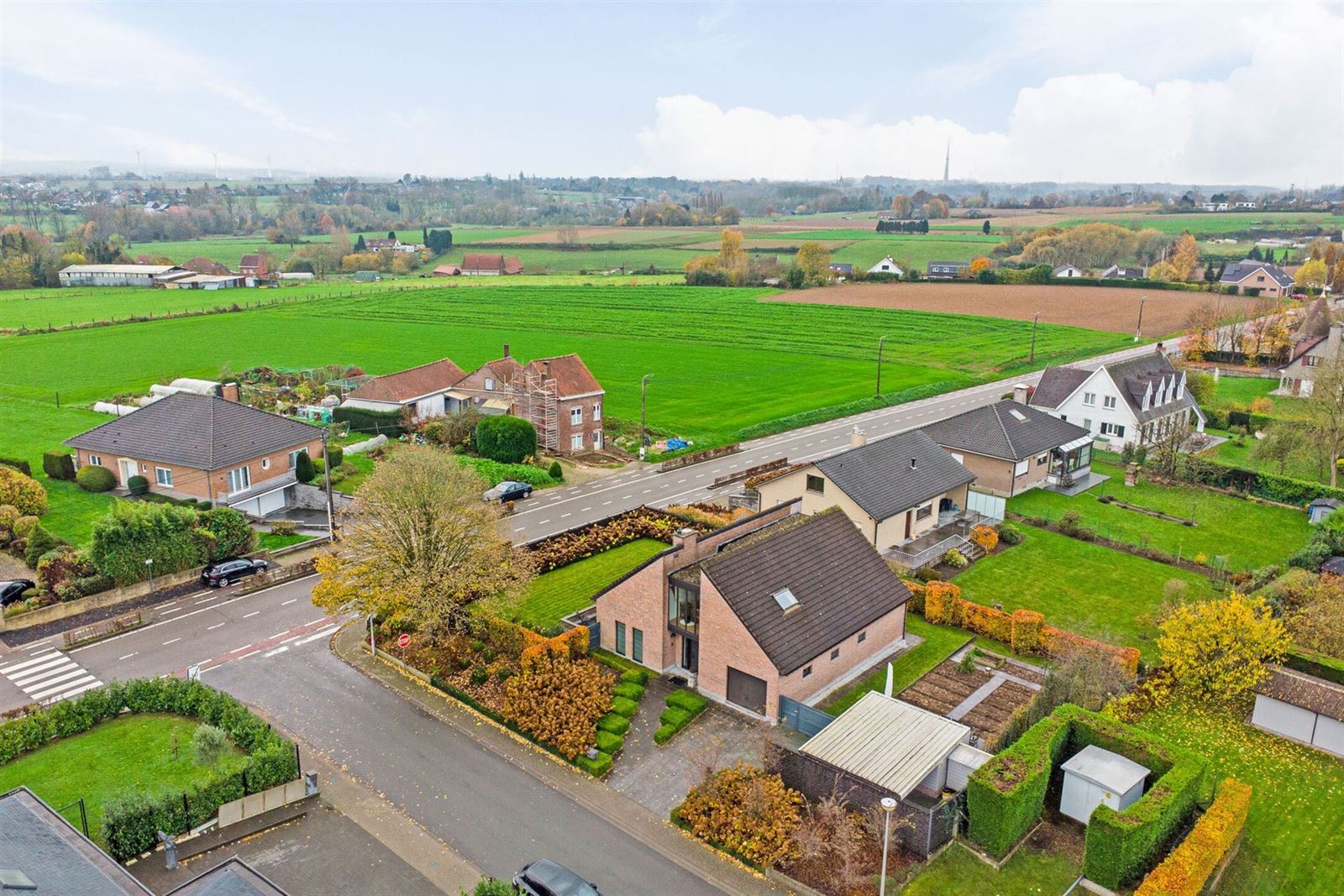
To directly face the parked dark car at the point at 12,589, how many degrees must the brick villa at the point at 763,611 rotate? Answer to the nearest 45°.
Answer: approximately 45° to its right

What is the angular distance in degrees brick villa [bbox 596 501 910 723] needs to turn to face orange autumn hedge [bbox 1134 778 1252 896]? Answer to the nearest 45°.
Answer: approximately 90° to its left

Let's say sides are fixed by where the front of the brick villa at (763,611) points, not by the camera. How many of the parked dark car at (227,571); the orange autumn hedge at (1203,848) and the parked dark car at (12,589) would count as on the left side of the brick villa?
1

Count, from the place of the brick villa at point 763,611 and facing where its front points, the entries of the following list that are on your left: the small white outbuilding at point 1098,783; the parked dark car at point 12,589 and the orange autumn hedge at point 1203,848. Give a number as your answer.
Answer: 2

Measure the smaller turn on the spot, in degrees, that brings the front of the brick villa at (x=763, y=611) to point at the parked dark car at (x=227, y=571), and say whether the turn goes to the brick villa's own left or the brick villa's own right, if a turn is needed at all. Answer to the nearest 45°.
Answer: approximately 45° to the brick villa's own right

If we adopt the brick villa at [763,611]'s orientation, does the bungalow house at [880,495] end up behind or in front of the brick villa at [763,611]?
behind

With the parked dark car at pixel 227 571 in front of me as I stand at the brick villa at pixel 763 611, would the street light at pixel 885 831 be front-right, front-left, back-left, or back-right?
back-left

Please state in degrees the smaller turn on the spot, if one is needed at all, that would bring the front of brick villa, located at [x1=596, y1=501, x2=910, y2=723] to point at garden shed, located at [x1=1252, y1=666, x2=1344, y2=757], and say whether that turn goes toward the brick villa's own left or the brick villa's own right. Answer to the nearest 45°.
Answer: approximately 135° to the brick villa's own left

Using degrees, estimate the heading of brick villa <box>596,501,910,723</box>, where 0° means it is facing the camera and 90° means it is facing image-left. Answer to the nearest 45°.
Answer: approximately 45°

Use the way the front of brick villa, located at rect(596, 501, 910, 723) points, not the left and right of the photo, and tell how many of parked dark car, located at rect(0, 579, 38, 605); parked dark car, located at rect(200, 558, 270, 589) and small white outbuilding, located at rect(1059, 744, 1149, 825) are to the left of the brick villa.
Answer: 1

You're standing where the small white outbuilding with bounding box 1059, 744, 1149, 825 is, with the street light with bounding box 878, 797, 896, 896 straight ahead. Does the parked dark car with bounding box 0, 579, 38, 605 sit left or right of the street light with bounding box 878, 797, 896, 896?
right

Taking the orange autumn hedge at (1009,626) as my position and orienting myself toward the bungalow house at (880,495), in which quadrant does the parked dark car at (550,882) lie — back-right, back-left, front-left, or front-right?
back-left

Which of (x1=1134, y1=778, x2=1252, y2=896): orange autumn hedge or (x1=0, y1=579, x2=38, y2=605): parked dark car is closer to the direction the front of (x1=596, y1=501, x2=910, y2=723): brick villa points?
the parked dark car
